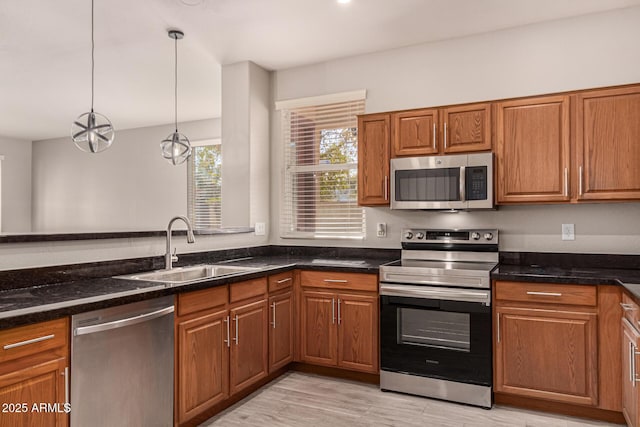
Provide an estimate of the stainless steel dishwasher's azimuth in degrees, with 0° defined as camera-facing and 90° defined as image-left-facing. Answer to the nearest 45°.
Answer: approximately 315°

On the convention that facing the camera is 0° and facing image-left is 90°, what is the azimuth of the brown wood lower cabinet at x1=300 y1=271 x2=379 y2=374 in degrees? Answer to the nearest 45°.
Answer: approximately 45°

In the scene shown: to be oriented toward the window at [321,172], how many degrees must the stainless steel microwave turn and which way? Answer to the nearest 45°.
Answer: approximately 135° to its right

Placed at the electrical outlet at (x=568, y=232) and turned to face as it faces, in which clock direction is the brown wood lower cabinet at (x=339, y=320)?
The brown wood lower cabinet is roughly at 2 o'clock from the electrical outlet.

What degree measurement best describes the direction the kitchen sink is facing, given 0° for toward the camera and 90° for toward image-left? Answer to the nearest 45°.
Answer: approximately 315°

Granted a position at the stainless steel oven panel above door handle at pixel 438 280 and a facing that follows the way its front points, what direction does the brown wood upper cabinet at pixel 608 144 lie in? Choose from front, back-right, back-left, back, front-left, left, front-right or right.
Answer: left

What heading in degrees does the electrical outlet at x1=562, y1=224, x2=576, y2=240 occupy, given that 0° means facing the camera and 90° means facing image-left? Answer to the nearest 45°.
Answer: approximately 0°

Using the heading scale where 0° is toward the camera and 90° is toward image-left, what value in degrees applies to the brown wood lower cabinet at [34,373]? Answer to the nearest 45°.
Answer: approximately 315°

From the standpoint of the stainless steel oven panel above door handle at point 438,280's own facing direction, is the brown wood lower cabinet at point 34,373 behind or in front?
in front

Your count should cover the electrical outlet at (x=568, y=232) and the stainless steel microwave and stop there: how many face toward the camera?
2

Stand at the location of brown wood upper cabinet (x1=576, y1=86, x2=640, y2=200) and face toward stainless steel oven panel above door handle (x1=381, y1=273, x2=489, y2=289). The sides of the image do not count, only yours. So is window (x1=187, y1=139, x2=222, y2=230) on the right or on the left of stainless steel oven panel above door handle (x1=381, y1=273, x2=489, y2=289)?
right

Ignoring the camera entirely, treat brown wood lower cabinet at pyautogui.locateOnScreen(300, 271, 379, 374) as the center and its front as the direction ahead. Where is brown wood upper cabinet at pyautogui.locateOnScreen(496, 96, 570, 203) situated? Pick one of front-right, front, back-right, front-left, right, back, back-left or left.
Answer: back-left

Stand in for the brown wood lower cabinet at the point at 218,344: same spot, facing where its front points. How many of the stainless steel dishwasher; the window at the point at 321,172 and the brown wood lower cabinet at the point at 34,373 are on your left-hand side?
1
